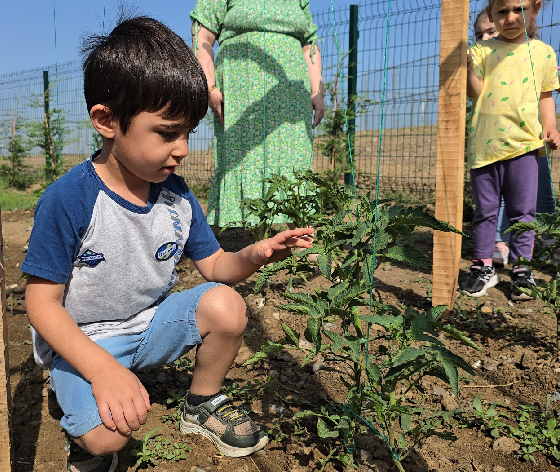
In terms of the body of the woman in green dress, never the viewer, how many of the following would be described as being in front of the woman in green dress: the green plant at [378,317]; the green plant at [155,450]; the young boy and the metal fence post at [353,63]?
3

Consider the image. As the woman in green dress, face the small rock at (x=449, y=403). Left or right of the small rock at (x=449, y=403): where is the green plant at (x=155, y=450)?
right

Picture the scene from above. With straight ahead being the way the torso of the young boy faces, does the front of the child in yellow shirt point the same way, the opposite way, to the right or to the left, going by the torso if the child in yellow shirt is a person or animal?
to the right

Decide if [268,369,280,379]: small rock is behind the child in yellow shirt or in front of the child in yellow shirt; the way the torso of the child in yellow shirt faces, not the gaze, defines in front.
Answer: in front

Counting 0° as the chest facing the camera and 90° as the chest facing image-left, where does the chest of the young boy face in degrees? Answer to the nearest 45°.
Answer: approximately 315°

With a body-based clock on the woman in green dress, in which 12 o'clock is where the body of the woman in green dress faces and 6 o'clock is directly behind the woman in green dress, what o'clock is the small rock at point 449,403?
The small rock is roughly at 11 o'clock from the woman in green dress.

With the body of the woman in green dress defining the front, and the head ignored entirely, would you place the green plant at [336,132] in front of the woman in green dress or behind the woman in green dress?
behind

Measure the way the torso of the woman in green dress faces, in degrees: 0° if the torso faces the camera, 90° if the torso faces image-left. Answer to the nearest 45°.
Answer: approximately 0°

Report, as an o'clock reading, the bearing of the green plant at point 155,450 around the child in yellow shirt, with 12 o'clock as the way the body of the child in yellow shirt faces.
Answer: The green plant is roughly at 1 o'clock from the child in yellow shirt.

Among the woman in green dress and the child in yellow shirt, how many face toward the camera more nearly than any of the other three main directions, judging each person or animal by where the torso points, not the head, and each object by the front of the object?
2

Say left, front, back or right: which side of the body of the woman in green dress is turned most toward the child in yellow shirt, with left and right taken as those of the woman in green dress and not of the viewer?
left

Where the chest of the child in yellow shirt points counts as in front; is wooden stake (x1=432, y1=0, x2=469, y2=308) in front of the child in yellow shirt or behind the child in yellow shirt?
in front

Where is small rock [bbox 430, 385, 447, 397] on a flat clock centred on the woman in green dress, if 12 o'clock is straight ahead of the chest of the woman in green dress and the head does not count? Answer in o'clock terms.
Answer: The small rock is roughly at 11 o'clock from the woman in green dress.
